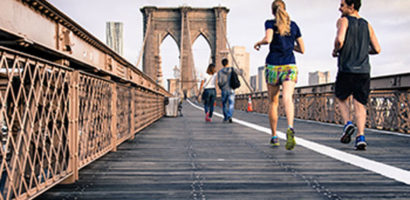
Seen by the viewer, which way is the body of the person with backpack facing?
away from the camera

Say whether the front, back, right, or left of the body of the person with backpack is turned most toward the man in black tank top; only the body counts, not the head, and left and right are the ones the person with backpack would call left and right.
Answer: back
